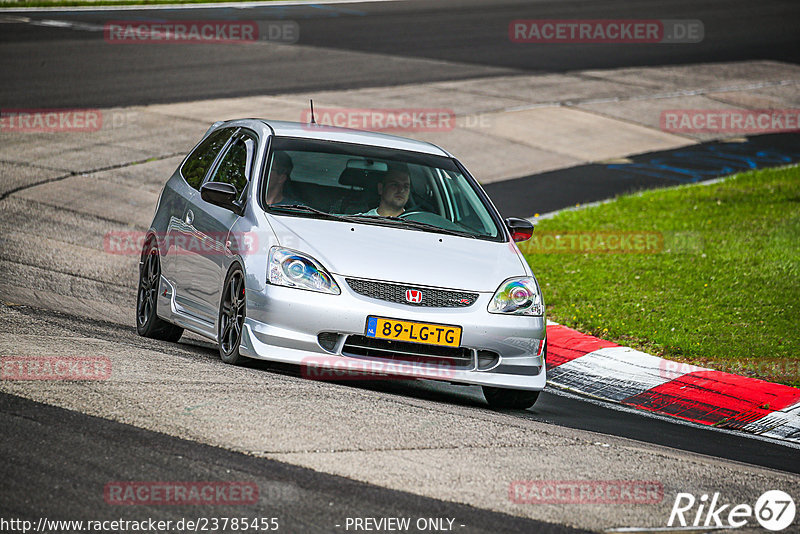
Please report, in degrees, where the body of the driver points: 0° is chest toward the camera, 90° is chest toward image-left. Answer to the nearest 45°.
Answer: approximately 315°

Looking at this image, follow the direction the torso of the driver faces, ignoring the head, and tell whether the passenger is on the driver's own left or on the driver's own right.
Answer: on the driver's own right
